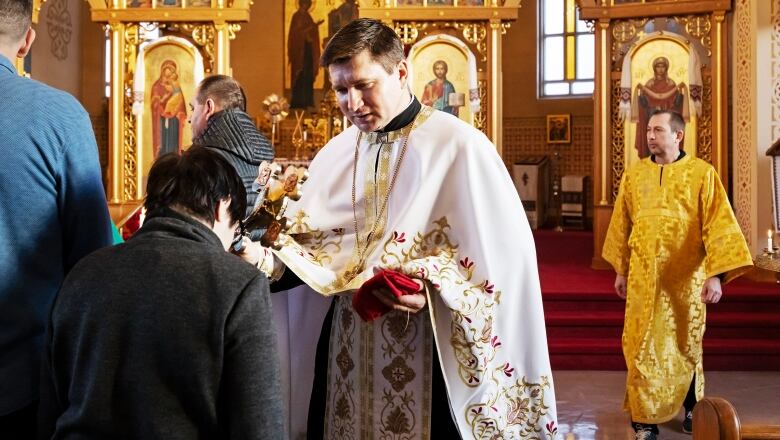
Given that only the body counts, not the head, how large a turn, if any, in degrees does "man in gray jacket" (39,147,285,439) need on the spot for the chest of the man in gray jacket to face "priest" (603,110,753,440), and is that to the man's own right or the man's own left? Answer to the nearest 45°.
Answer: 0° — they already face them

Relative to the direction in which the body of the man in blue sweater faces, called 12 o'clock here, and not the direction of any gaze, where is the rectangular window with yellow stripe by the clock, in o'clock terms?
The rectangular window with yellow stripe is roughly at 1 o'clock from the man in blue sweater.

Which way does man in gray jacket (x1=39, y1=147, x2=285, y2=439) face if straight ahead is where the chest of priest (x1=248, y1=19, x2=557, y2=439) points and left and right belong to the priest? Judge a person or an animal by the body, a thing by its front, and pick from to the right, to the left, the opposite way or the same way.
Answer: the opposite way

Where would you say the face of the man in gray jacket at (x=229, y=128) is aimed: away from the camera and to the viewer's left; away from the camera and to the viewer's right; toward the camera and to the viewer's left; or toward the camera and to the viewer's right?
away from the camera and to the viewer's left

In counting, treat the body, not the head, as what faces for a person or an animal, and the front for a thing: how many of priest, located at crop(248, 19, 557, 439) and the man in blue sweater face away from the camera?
1

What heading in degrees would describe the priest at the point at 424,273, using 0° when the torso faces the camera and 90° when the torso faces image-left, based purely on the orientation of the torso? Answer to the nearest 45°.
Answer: approximately 45°

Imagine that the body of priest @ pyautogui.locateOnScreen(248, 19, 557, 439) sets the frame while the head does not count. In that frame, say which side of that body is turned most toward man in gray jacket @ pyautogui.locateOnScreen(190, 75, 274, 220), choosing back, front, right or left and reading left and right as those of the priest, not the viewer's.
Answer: right

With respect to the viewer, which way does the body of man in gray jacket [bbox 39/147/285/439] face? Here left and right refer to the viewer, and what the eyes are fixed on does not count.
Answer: facing away from the viewer and to the right of the viewer

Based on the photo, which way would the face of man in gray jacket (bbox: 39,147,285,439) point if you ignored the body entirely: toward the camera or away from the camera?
away from the camera

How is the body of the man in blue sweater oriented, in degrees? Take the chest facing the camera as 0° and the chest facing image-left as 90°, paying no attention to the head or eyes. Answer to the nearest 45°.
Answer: approximately 180°

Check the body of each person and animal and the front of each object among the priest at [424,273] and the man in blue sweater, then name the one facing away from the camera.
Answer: the man in blue sweater
